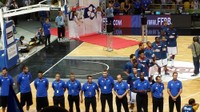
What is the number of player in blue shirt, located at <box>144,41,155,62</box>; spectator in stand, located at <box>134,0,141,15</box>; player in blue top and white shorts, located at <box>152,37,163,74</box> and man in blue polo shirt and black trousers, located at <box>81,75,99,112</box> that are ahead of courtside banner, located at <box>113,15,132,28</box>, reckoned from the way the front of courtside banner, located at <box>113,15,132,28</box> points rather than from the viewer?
3

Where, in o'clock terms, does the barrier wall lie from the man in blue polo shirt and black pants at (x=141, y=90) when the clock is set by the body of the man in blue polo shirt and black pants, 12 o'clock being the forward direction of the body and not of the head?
The barrier wall is roughly at 6 o'clock from the man in blue polo shirt and black pants.

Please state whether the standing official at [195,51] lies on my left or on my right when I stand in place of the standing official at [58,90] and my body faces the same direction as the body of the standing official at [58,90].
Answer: on my left

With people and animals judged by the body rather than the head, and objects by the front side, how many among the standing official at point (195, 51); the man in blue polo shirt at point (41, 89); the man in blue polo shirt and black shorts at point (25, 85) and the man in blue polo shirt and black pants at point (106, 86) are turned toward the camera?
3

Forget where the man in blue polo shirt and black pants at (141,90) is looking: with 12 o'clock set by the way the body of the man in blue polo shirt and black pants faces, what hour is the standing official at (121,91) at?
The standing official is roughly at 3 o'clock from the man in blue polo shirt and black pants.

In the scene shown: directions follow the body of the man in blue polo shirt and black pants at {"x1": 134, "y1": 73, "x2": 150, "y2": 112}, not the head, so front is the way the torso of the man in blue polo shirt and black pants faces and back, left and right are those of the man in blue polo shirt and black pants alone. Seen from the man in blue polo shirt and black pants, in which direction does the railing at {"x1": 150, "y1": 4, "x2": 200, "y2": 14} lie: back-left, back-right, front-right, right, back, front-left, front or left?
back

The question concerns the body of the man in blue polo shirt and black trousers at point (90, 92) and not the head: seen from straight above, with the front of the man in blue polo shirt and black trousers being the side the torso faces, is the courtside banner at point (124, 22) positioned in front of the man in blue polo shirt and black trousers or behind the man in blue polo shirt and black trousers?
behind

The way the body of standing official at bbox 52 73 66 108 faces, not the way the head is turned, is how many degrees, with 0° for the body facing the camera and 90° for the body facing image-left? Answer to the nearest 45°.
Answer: approximately 0°

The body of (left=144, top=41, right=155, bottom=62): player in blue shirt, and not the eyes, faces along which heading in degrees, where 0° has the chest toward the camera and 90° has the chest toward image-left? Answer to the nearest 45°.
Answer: approximately 45°

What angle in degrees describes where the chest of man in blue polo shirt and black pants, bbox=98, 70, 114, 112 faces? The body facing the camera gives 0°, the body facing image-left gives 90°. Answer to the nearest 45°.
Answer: approximately 0°

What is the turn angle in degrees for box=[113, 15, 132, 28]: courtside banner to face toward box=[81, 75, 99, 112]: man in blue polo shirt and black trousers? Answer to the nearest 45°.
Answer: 0° — it already faces them
